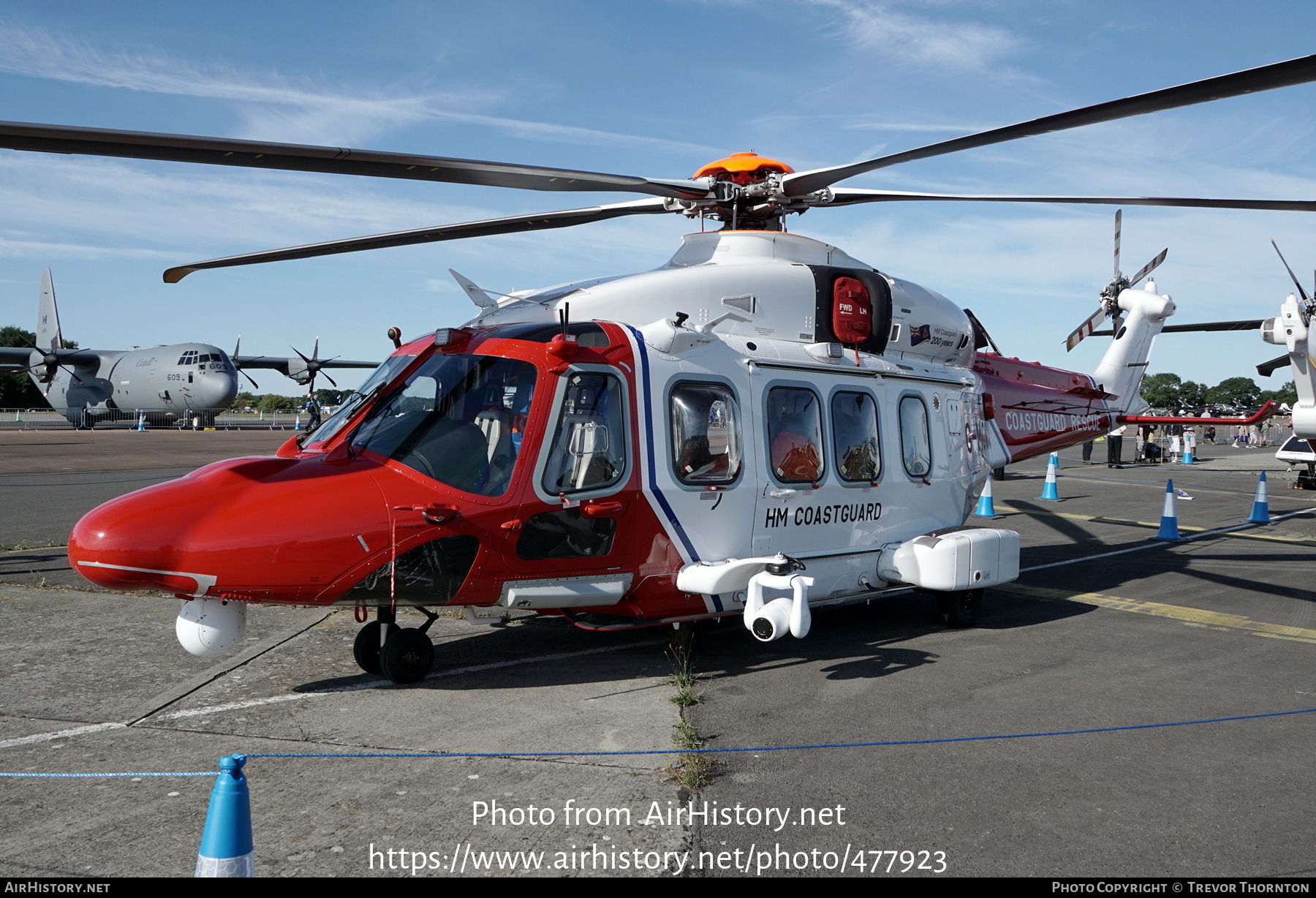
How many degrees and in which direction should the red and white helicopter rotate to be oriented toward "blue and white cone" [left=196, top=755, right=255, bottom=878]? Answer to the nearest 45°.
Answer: approximately 45° to its left

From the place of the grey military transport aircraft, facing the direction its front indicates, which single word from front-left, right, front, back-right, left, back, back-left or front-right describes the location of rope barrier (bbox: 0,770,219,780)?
front-right

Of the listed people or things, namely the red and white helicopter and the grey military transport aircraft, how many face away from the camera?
0

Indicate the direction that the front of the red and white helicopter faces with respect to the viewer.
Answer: facing the viewer and to the left of the viewer

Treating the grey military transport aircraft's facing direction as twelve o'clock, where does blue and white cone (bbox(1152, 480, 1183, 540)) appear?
The blue and white cone is roughly at 1 o'clock from the grey military transport aircraft.

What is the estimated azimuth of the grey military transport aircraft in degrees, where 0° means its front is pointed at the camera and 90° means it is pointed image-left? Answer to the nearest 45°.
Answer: approximately 315°

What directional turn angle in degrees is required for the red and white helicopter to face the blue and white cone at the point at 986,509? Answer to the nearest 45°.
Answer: approximately 180°

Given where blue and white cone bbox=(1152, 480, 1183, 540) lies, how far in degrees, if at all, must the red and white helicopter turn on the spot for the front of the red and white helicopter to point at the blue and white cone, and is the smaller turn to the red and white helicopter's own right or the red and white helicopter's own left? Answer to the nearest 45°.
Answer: approximately 180°

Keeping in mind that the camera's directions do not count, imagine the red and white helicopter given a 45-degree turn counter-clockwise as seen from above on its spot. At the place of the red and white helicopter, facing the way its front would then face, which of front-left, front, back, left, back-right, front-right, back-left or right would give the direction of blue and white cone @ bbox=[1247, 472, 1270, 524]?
back-left

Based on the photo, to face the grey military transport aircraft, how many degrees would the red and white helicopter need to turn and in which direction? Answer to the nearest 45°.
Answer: approximately 90° to its right

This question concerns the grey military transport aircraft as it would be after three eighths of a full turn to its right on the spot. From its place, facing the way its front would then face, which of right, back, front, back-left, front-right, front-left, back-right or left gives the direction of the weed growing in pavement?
left
